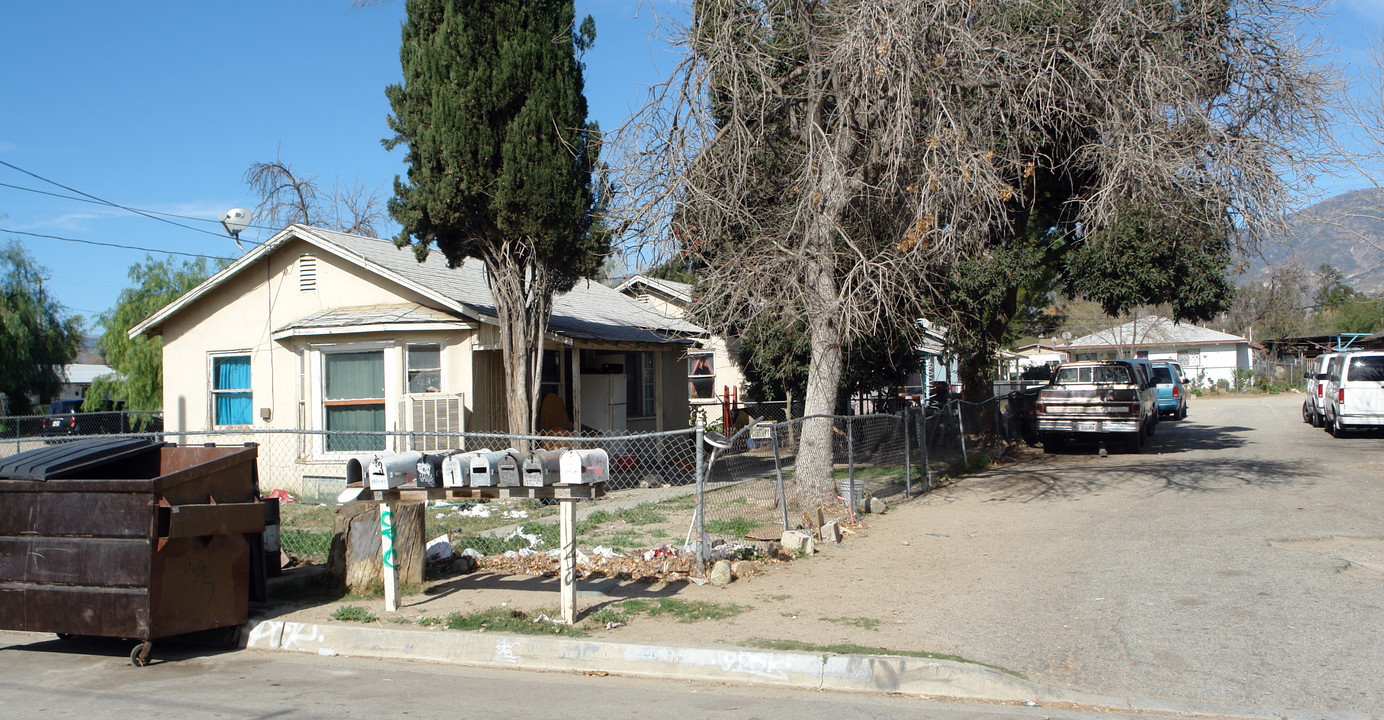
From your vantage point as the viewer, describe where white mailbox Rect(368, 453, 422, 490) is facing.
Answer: facing the viewer and to the left of the viewer

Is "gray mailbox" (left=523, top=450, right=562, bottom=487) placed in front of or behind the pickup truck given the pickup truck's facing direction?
behind

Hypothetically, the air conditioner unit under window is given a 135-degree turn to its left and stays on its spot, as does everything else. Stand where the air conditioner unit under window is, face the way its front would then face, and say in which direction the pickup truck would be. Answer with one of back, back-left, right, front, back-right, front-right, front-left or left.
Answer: front-right

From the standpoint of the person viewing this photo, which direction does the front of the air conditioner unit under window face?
facing the viewer

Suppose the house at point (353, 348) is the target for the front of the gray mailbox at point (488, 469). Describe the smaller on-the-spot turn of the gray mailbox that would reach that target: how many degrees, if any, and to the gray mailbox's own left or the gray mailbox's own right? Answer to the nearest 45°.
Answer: approximately 135° to the gray mailbox's own right

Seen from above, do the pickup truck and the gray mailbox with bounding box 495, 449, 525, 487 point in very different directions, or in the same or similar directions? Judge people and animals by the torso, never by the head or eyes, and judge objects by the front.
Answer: very different directions

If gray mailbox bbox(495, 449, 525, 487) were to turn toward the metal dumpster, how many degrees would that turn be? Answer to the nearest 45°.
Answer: approximately 45° to its right
